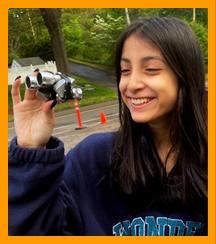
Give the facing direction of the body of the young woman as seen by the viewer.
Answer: toward the camera

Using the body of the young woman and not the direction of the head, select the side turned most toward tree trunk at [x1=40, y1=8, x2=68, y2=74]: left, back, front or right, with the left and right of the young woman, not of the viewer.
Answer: back

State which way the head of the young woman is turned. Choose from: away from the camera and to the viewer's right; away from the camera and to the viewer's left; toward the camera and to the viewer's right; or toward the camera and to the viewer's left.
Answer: toward the camera and to the viewer's left
